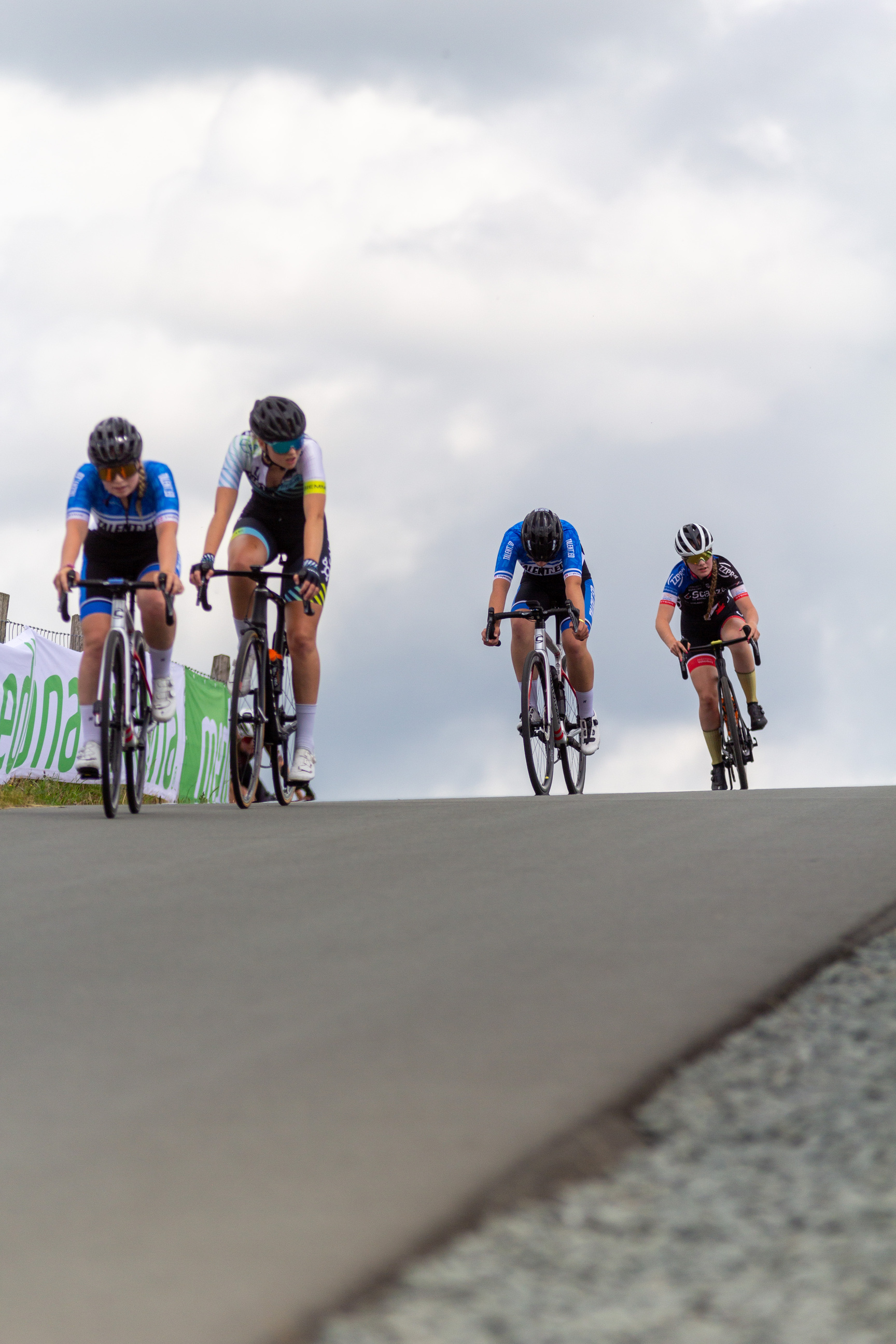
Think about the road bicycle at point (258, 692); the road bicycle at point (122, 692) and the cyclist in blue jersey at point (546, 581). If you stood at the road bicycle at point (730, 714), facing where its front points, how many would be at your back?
0

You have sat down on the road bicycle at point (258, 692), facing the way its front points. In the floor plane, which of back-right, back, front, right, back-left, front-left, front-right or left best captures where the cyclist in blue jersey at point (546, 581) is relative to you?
back-left

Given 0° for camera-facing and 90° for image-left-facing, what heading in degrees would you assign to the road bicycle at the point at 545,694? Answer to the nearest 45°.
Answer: approximately 0°

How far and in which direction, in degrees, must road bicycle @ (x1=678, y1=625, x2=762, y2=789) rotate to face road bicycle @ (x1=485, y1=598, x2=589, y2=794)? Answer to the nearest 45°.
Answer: approximately 45° to its right

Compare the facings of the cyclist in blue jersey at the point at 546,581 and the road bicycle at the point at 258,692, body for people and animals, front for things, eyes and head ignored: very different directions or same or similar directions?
same or similar directions

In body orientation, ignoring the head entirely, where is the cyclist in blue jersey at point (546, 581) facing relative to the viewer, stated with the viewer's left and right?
facing the viewer

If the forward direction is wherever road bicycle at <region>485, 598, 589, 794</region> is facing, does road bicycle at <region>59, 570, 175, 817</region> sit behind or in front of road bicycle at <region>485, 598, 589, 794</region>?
in front

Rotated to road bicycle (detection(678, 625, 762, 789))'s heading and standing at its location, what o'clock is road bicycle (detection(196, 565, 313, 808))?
road bicycle (detection(196, 565, 313, 808)) is roughly at 1 o'clock from road bicycle (detection(678, 625, 762, 789)).

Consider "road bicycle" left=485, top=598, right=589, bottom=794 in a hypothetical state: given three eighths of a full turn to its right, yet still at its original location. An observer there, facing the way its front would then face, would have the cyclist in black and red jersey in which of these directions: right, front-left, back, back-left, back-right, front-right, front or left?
right

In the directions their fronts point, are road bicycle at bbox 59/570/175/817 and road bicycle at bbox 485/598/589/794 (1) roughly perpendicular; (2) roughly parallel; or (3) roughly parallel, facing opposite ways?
roughly parallel

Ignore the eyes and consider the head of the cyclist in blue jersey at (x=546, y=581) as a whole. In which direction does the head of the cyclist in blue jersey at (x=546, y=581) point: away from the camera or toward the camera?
toward the camera

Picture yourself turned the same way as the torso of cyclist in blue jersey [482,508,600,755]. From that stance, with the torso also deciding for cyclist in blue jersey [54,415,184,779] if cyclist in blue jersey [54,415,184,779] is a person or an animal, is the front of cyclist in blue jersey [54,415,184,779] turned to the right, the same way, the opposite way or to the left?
the same way

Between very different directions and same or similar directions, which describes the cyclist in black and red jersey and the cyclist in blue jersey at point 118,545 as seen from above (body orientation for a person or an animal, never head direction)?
same or similar directions

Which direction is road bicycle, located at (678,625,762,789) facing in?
toward the camera

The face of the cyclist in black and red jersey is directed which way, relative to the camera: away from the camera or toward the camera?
toward the camera

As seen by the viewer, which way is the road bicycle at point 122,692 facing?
toward the camera

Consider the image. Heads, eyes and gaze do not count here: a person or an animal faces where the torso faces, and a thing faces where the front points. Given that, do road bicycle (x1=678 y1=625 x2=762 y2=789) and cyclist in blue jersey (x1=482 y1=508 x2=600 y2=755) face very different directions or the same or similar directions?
same or similar directions

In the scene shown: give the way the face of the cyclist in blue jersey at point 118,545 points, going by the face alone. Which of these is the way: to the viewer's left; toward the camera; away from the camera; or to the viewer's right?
toward the camera
